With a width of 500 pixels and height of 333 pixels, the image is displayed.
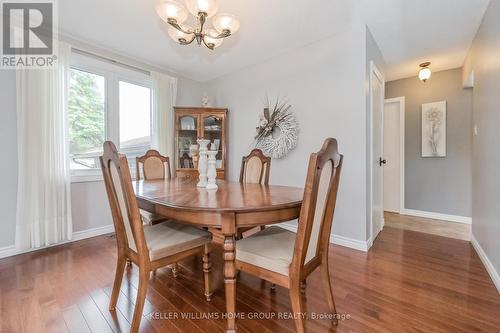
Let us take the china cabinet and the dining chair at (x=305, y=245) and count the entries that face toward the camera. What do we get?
1

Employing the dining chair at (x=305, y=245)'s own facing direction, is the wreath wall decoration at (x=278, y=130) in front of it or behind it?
in front

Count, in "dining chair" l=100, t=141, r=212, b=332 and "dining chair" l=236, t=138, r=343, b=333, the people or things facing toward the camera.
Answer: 0

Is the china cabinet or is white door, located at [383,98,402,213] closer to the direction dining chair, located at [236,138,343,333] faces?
the china cabinet

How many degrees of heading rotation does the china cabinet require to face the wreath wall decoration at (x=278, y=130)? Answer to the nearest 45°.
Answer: approximately 45° to its left

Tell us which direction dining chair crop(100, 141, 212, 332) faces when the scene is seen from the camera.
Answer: facing away from the viewer and to the right of the viewer

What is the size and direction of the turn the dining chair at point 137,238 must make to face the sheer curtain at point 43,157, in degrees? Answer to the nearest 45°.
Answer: approximately 90° to its left

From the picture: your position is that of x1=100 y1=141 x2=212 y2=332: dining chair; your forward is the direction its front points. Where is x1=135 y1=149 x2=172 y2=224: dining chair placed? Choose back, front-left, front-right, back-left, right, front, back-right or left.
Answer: front-left

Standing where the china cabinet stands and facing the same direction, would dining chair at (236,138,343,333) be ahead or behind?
ahead

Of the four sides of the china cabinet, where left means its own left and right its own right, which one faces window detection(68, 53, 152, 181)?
right

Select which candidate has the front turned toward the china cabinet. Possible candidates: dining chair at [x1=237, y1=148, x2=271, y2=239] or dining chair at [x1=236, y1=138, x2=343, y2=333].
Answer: dining chair at [x1=236, y1=138, x2=343, y2=333]
